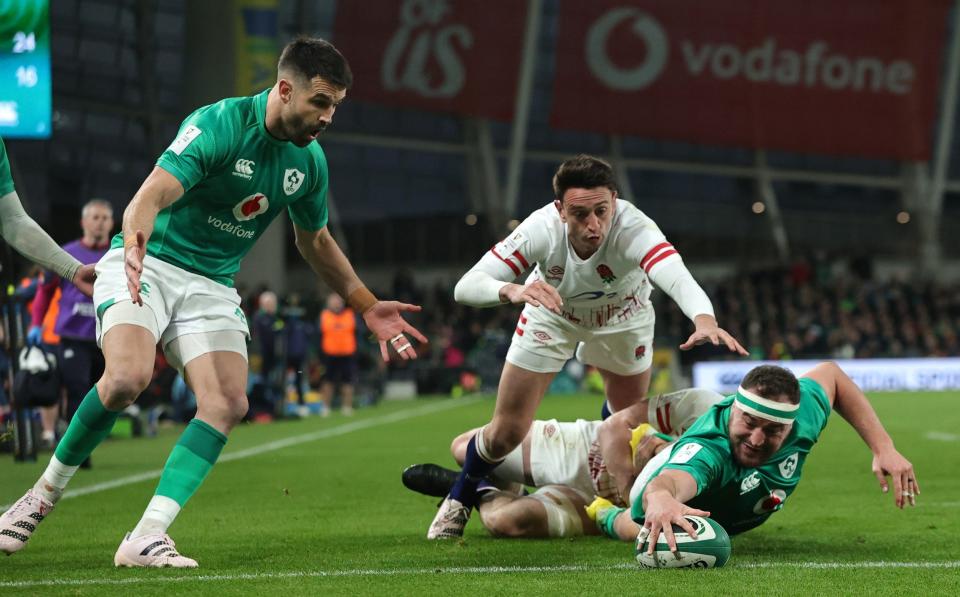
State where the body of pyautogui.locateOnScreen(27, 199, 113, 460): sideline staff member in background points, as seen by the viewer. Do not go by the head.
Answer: toward the camera

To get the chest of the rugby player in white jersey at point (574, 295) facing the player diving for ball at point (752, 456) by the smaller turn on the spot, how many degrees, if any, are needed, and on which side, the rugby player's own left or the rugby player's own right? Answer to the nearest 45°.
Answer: approximately 45° to the rugby player's own left

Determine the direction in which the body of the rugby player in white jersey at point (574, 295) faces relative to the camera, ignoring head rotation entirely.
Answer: toward the camera

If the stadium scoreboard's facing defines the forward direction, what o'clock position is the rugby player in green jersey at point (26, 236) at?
The rugby player in green jersey is roughly at 12 o'clock from the stadium scoreboard.

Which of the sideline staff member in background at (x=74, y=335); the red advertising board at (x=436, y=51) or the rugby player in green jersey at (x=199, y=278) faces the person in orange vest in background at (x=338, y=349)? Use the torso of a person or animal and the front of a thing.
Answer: the red advertising board

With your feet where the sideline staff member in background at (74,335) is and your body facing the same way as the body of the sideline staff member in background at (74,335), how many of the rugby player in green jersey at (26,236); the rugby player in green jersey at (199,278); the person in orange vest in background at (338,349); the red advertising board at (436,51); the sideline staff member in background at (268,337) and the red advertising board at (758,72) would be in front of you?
2

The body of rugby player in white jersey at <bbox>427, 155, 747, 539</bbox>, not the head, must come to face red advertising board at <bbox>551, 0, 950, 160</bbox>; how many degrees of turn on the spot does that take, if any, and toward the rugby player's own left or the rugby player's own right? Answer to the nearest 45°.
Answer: approximately 180°

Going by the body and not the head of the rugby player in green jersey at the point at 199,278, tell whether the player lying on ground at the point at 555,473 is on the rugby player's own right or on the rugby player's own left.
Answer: on the rugby player's own left

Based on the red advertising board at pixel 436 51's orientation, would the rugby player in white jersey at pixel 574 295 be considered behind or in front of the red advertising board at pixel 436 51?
in front

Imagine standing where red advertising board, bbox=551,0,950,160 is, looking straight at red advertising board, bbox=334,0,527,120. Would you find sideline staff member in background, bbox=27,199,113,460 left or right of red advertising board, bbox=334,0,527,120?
left
